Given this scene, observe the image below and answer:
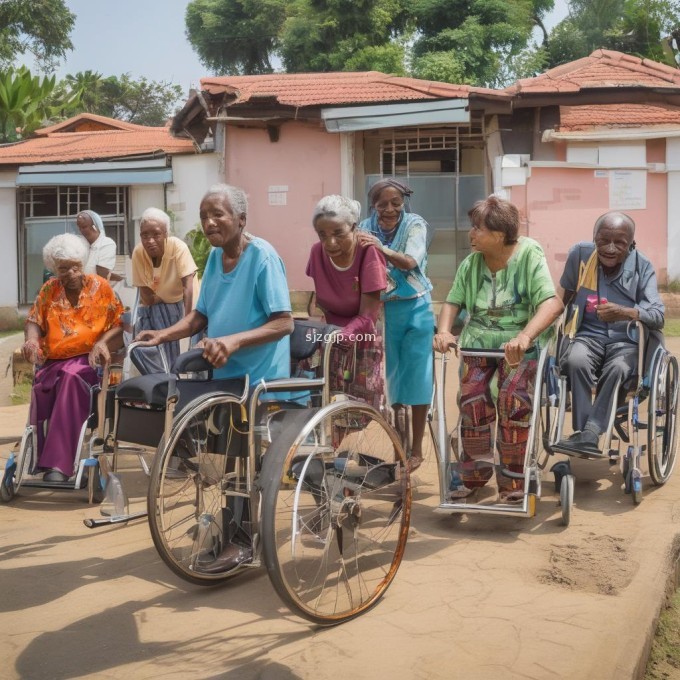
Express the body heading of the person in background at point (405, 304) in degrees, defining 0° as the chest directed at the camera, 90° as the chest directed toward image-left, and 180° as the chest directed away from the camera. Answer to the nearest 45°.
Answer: approximately 45°

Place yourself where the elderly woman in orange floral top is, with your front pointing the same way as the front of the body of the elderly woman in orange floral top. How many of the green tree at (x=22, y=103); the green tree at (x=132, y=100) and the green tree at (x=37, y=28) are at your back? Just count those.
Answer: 3

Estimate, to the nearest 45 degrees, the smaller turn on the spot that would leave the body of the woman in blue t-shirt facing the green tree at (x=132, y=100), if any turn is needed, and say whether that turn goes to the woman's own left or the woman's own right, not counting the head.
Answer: approximately 135° to the woman's own right

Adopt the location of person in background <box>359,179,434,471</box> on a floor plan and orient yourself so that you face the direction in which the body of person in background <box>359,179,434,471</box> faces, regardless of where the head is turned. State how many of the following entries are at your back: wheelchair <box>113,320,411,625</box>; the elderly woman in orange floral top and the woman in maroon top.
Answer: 0

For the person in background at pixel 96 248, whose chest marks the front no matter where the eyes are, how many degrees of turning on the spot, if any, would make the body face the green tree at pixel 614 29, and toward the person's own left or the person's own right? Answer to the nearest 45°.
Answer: approximately 180°

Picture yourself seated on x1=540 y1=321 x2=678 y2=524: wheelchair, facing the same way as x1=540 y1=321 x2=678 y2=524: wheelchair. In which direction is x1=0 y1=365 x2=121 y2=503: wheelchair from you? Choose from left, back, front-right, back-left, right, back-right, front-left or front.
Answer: front-right

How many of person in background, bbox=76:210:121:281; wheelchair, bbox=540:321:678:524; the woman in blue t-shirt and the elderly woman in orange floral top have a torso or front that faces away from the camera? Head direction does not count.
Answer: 0

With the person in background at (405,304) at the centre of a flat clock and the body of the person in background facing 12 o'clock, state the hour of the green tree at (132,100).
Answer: The green tree is roughly at 4 o'clock from the person in background.

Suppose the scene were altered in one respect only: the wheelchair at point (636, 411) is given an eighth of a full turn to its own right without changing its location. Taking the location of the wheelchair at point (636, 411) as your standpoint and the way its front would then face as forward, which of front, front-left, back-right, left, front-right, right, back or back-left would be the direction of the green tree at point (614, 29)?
right

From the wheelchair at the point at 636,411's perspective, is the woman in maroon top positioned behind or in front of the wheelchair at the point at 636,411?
in front

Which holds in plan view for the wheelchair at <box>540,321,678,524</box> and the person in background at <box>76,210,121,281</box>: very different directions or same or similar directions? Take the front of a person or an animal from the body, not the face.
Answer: same or similar directions

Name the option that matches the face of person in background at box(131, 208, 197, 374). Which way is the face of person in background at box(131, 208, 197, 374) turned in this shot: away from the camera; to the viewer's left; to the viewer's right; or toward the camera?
toward the camera

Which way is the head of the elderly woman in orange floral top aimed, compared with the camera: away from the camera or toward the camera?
toward the camera

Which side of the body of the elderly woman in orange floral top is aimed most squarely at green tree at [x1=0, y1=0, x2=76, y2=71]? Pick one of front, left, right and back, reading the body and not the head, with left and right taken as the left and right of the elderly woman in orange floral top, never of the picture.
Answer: back

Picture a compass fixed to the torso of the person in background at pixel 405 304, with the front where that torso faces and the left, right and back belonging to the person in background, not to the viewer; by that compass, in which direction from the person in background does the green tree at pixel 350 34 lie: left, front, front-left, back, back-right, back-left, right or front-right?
back-right
